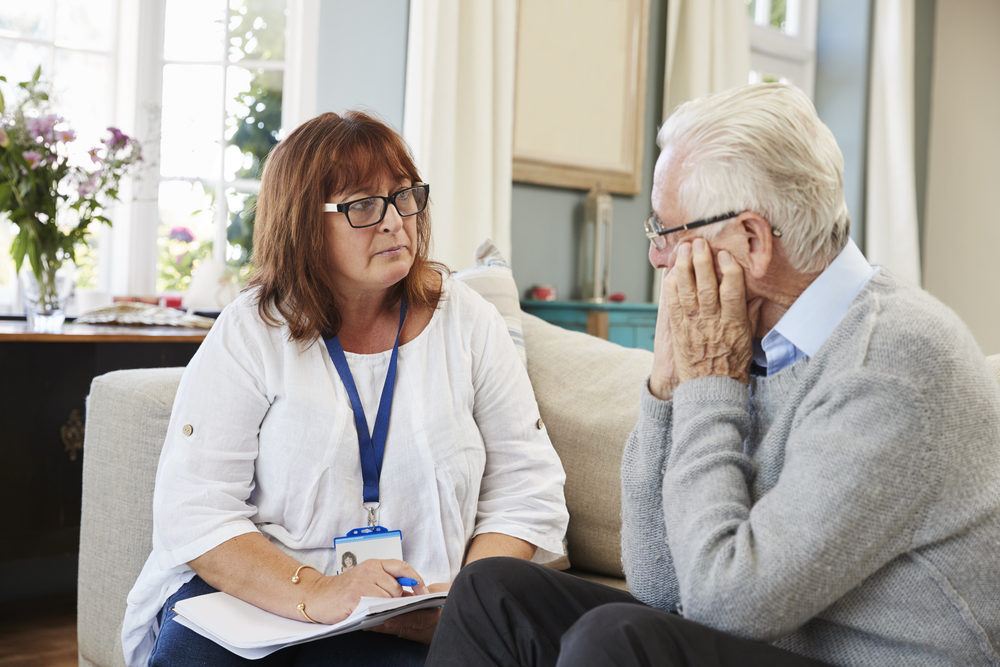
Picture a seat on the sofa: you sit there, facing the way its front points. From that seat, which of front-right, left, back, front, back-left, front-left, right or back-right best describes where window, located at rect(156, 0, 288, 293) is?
back

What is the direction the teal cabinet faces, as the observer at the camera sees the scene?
facing the viewer

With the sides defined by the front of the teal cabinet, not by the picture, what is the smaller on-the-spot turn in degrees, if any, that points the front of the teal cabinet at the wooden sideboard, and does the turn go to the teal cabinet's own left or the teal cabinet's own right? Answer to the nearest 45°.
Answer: approximately 45° to the teal cabinet's own right

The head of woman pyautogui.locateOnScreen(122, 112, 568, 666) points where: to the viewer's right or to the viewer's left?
to the viewer's right

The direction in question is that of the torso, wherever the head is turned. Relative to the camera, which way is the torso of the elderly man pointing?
to the viewer's left

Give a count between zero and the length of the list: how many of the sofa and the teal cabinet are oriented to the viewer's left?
0

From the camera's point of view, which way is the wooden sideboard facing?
toward the camera

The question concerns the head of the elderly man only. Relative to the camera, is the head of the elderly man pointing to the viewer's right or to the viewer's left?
to the viewer's left

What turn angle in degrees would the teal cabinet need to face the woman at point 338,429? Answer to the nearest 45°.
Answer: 0° — it already faces them

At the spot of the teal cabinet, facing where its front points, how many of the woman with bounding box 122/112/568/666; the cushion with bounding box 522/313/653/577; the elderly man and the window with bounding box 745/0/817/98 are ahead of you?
3
